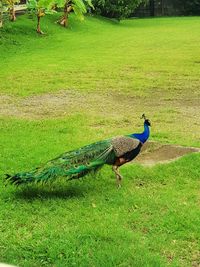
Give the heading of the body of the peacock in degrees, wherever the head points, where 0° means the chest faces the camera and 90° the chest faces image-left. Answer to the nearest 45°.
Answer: approximately 270°
